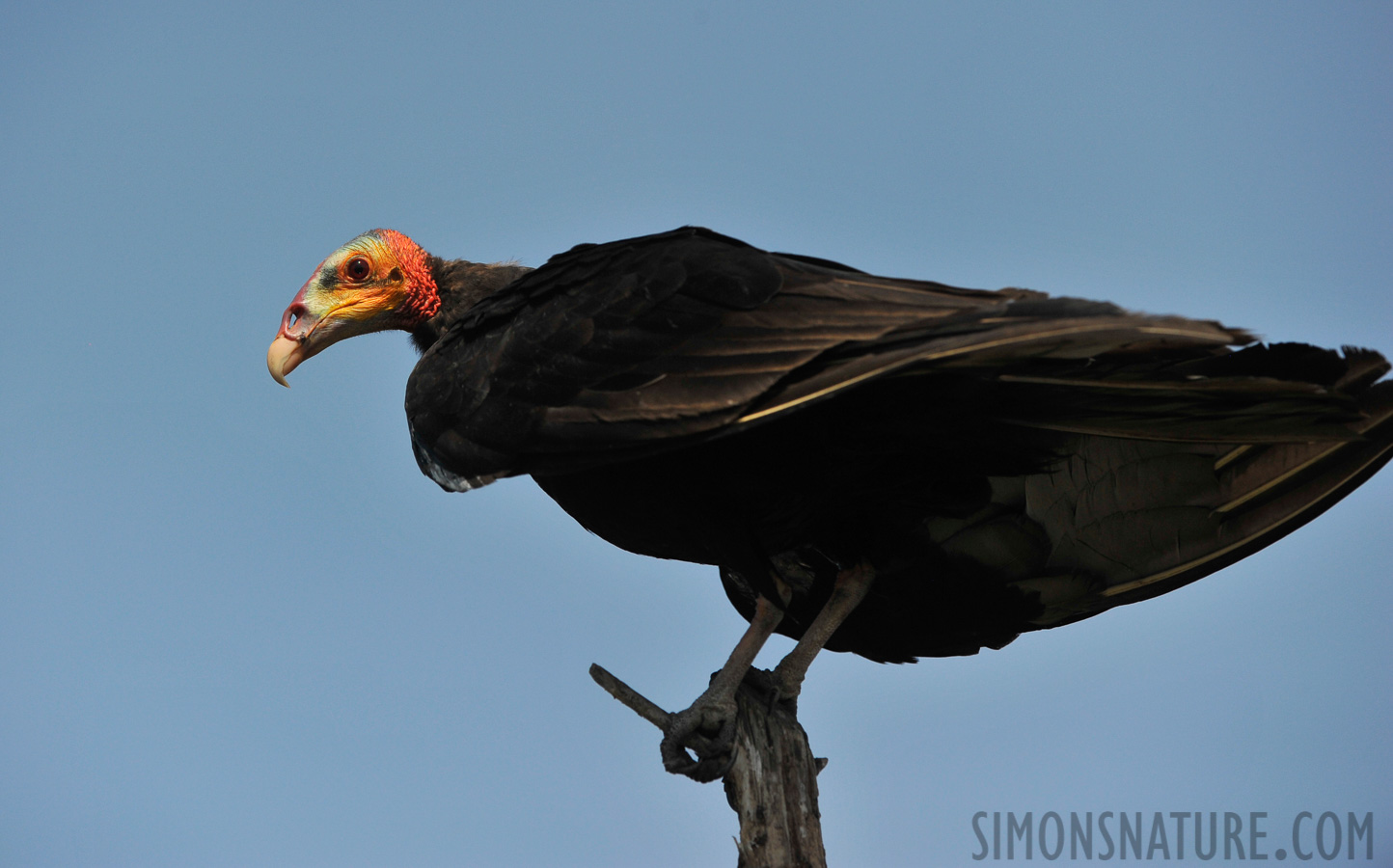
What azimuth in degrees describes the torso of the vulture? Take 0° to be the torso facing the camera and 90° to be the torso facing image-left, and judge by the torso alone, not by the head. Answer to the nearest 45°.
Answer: approximately 90°
